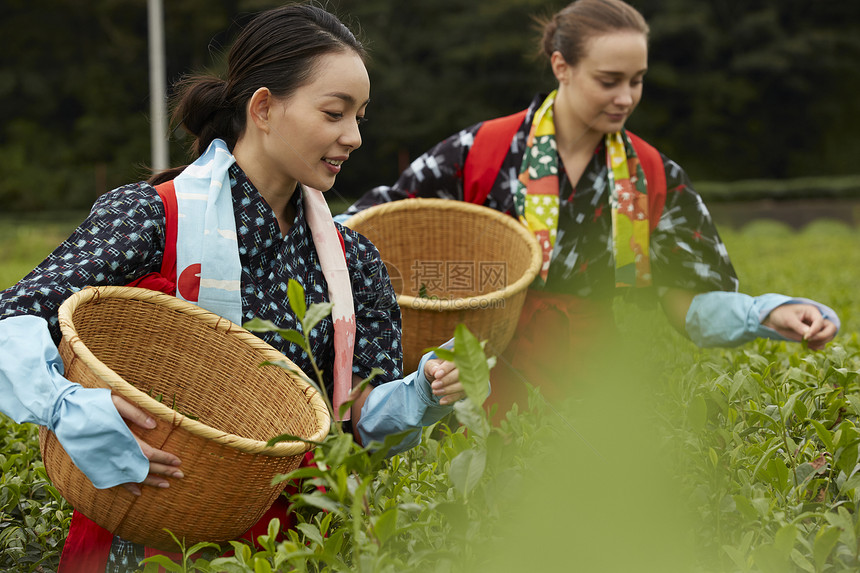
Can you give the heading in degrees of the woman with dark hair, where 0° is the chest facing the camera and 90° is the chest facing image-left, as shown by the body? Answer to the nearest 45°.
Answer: approximately 315°

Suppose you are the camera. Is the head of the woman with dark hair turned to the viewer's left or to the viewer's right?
to the viewer's right
